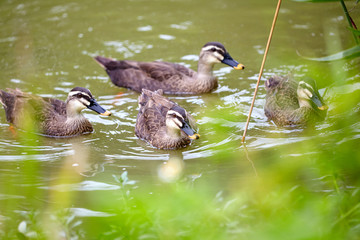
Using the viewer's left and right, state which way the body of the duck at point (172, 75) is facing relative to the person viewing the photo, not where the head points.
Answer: facing to the right of the viewer

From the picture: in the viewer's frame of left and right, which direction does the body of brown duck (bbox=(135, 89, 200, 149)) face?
facing the viewer and to the right of the viewer

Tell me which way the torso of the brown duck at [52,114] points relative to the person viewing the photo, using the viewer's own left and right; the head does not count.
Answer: facing to the right of the viewer

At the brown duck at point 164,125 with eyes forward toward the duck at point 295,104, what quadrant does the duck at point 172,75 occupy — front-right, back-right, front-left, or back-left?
front-left

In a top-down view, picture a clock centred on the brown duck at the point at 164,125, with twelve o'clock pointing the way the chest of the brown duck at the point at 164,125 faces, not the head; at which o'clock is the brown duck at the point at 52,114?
the brown duck at the point at 52,114 is roughly at 5 o'clock from the brown duck at the point at 164,125.

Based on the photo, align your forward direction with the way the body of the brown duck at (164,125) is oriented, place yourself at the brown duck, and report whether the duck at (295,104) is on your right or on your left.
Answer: on your left

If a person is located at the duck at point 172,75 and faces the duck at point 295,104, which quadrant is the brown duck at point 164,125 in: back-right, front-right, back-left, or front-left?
front-right

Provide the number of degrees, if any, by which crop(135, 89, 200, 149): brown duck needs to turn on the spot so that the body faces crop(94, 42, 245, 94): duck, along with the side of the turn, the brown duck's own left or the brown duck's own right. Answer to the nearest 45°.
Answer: approximately 135° to the brown duck's own left

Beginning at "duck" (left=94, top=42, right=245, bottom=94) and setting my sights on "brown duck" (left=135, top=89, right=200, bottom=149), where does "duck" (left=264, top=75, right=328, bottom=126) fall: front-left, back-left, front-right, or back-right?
front-left

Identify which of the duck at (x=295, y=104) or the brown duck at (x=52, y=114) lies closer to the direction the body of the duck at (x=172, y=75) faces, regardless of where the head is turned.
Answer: the duck

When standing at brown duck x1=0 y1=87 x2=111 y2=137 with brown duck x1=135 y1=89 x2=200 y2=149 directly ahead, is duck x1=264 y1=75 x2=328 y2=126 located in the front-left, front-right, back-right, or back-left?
front-left

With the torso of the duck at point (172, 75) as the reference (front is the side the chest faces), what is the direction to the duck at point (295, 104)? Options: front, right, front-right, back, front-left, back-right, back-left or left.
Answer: front-right

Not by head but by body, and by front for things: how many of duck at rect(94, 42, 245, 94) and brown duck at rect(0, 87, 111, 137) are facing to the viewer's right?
2

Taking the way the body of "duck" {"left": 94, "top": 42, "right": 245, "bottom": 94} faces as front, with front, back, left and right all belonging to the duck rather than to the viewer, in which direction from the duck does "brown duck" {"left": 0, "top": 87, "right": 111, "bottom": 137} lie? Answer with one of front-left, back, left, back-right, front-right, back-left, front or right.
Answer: back-right

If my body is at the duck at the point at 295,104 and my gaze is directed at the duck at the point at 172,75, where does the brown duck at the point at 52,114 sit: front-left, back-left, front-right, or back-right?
front-left
